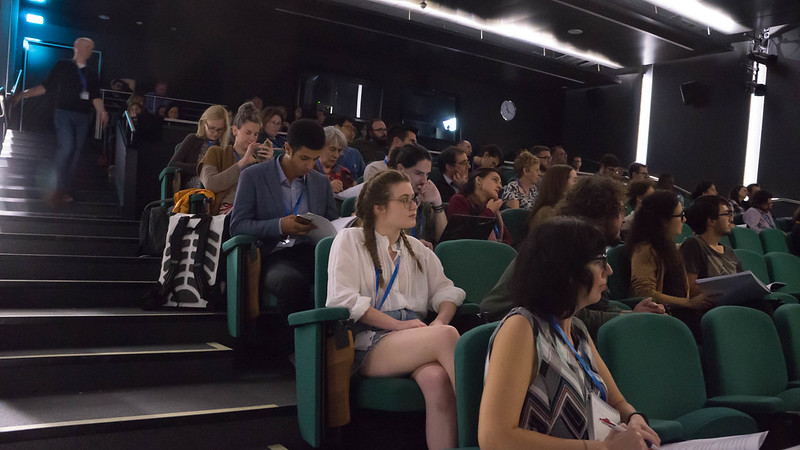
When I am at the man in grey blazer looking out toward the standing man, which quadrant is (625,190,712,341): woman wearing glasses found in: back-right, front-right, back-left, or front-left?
back-right

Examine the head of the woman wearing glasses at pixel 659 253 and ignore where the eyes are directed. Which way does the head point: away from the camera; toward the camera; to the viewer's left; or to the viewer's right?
to the viewer's right

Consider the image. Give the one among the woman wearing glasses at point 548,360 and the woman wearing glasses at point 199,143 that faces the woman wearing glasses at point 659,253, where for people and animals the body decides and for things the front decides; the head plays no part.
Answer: the woman wearing glasses at point 199,143

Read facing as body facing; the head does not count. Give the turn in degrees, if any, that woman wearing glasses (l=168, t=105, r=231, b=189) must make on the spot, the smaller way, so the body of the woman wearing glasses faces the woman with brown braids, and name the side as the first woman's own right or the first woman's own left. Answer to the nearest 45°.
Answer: approximately 45° to the first woman's own right

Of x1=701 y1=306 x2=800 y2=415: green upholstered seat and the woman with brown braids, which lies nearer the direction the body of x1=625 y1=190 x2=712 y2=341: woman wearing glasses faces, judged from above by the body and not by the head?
the green upholstered seat

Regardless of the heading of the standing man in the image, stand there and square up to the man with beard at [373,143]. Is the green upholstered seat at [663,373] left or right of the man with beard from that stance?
right

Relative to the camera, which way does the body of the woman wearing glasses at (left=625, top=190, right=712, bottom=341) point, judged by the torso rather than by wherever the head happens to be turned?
to the viewer's right

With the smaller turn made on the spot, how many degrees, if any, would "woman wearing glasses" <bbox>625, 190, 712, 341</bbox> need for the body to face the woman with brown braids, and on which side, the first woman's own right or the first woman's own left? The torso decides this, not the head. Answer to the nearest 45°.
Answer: approximately 135° to the first woman's own right

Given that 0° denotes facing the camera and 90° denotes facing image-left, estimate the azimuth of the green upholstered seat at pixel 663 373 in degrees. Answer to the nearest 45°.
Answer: approximately 315°

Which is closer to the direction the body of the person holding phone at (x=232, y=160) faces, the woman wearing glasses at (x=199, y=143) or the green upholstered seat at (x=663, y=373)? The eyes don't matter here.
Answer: the green upholstered seat

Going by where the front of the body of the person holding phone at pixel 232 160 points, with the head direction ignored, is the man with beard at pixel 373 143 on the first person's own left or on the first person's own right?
on the first person's own left
